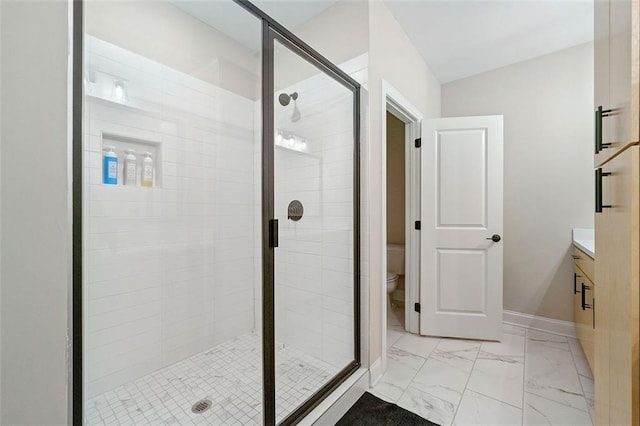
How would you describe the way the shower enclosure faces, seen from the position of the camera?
facing the viewer and to the right of the viewer

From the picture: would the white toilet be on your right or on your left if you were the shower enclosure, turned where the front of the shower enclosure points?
on your left
